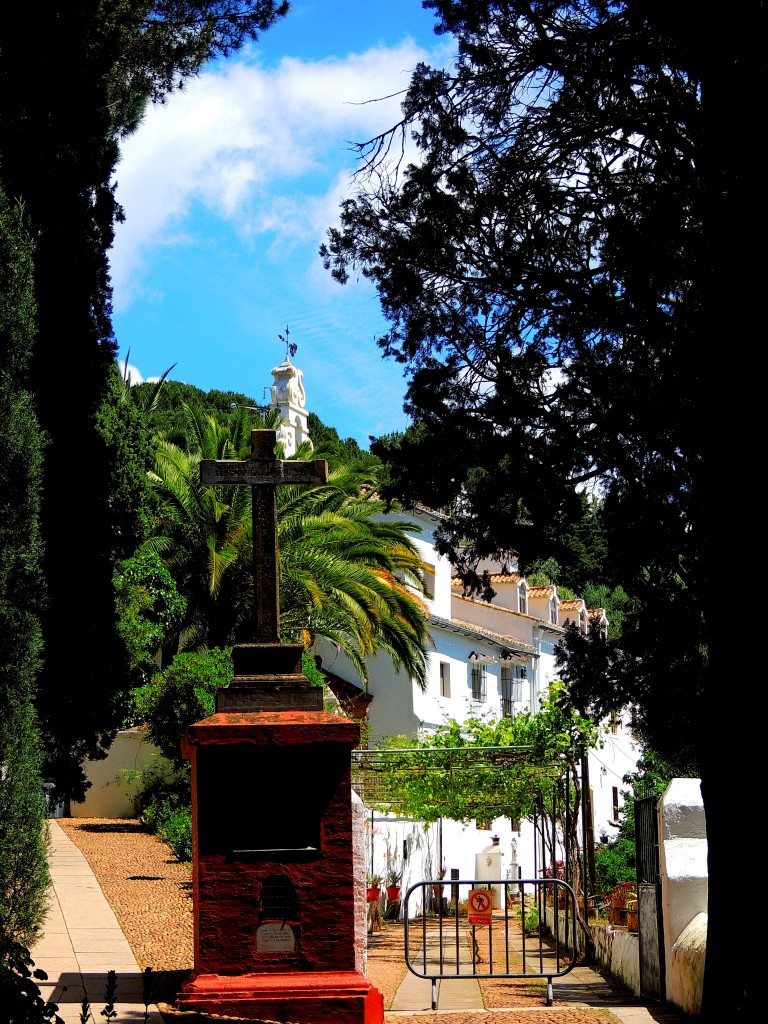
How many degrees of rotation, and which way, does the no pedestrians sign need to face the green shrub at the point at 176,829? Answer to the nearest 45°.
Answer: approximately 135° to its right

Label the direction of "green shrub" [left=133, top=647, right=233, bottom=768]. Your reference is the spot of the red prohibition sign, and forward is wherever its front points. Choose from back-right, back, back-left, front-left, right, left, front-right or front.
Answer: back-right

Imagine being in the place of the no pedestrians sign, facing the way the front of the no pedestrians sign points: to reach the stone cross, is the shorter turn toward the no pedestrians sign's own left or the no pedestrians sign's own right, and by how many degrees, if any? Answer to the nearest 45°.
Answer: approximately 90° to the round warning sign's own right

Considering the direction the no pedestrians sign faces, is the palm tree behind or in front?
behind

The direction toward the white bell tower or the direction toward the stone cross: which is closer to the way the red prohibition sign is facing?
the stone cross

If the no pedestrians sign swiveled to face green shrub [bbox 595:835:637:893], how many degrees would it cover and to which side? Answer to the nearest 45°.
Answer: approximately 180°

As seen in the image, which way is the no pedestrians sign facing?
toward the camera

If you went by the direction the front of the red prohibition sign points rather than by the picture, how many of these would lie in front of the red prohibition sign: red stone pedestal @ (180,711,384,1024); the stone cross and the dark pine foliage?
3

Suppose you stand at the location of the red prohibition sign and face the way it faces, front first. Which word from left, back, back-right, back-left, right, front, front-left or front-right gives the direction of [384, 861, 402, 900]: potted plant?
back
